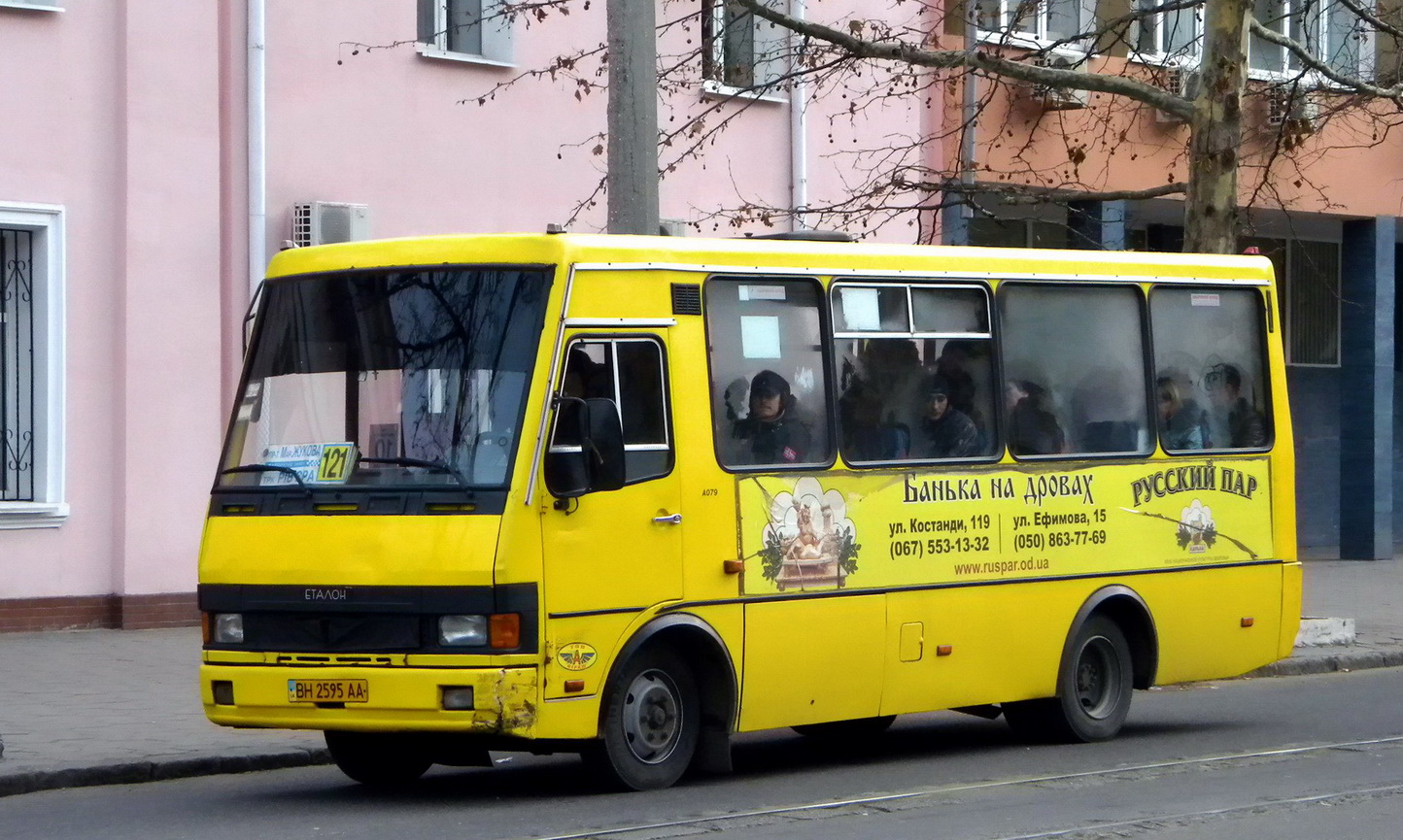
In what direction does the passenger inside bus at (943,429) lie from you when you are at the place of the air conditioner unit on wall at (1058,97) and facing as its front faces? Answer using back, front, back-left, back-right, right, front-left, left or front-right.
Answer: front-right

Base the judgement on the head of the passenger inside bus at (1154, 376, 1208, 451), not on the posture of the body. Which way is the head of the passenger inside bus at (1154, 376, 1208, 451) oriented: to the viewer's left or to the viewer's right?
to the viewer's left

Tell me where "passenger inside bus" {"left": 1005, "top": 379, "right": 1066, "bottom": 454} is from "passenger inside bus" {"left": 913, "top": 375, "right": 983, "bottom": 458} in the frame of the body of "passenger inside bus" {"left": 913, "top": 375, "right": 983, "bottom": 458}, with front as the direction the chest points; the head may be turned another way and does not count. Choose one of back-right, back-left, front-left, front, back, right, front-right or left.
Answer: back

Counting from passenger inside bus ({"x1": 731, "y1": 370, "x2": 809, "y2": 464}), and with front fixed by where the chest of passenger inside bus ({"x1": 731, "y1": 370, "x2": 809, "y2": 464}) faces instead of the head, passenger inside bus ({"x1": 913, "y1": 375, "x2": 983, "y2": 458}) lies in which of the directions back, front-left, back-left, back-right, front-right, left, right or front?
back

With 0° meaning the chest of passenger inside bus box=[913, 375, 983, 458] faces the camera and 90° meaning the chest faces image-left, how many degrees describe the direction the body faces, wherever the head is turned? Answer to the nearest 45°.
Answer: approximately 45°

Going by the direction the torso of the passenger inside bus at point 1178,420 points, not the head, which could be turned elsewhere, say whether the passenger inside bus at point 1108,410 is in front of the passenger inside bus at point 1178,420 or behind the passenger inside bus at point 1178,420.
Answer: in front

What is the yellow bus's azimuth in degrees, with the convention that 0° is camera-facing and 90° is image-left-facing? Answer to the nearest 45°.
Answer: approximately 45°

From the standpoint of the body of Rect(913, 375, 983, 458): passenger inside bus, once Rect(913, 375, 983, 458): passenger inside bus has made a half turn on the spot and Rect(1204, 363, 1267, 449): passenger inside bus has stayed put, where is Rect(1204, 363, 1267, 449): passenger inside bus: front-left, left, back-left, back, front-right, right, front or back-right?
front
